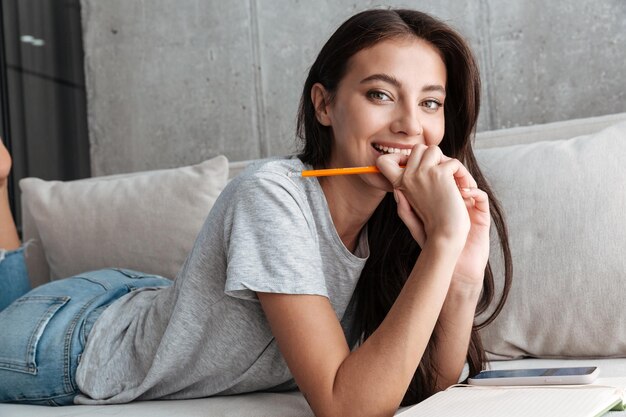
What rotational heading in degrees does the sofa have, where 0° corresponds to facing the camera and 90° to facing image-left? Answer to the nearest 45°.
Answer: approximately 45°
